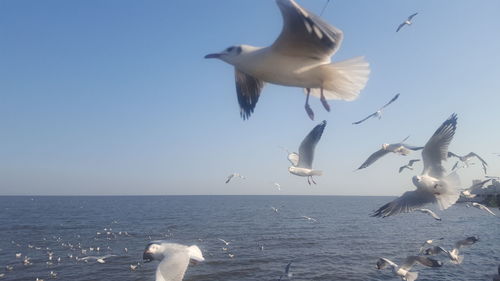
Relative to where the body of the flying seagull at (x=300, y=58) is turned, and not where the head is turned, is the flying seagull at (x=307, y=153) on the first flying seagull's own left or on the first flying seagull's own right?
on the first flying seagull's own right

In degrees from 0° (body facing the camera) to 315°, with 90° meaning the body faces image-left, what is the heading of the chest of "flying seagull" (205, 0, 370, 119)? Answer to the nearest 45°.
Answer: approximately 90°

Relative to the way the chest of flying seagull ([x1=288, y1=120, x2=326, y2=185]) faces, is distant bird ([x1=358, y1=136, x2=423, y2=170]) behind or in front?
behind

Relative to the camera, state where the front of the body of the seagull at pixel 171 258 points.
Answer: to the viewer's left
